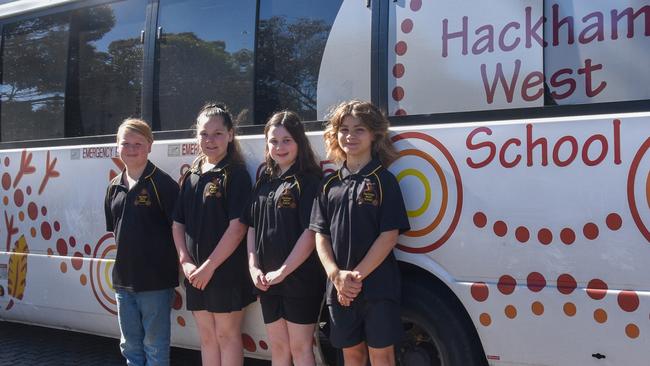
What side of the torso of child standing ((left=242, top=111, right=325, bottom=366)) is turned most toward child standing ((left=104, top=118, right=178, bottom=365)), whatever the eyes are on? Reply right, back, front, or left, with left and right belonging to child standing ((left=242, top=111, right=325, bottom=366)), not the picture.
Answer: right

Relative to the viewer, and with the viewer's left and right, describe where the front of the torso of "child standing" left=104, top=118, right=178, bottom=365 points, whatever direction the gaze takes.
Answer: facing the viewer and to the left of the viewer

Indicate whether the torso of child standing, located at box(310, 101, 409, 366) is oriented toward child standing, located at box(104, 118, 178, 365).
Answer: no

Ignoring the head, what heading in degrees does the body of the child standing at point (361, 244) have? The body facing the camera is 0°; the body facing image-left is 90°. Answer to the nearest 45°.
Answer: approximately 45°

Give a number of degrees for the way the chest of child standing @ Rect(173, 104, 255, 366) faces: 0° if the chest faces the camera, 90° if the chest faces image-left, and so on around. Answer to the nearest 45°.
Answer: approximately 45°

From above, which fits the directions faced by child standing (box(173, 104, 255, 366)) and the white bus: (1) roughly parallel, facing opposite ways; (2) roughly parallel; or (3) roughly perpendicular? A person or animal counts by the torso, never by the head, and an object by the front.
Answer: roughly perpendicular

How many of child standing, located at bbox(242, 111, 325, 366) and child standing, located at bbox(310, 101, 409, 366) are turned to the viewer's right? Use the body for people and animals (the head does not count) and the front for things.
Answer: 0

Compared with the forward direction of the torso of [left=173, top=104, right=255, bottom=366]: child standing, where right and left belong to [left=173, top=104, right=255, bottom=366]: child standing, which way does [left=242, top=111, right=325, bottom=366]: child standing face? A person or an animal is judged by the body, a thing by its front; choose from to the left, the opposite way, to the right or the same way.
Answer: the same way

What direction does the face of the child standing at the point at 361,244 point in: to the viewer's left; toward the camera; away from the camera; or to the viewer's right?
toward the camera

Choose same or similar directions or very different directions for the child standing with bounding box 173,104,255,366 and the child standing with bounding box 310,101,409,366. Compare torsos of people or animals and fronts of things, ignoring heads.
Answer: same or similar directions

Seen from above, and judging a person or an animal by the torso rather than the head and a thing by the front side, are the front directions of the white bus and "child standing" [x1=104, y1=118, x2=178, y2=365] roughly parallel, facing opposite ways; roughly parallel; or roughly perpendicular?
roughly perpendicular

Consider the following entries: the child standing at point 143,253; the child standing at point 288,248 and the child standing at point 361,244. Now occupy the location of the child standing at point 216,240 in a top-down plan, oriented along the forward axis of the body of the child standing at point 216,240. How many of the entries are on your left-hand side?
2

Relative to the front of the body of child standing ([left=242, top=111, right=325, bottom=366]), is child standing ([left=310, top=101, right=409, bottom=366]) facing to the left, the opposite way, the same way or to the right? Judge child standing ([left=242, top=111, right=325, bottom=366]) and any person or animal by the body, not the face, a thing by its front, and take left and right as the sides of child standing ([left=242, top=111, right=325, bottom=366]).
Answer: the same way

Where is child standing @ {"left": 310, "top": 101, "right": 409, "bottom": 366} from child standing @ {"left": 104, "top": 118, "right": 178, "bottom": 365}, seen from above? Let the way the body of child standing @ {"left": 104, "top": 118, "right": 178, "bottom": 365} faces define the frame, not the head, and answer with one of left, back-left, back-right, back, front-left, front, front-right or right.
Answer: left

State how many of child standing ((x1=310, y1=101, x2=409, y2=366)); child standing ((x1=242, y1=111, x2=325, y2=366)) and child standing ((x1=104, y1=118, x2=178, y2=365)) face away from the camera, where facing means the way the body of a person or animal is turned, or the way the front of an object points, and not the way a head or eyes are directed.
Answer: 0

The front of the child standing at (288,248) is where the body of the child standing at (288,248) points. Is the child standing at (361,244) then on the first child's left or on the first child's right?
on the first child's left

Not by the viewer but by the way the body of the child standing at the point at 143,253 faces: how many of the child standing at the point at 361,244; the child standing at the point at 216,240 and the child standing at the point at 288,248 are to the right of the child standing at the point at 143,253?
0

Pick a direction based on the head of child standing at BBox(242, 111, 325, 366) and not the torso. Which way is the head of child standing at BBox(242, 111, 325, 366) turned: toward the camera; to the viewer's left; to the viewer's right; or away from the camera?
toward the camera

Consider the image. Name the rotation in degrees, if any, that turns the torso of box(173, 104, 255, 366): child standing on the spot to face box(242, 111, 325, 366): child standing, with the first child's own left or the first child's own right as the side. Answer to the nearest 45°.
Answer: approximately 90° to the first child's own left

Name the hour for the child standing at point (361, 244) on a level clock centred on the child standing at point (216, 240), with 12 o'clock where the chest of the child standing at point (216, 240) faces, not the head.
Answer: the child standing at point (361, 244) is roughly at 9 o'clock from the child standing at point (216, 240).

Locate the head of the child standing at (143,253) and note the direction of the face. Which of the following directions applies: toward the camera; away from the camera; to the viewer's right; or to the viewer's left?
toward the camera
